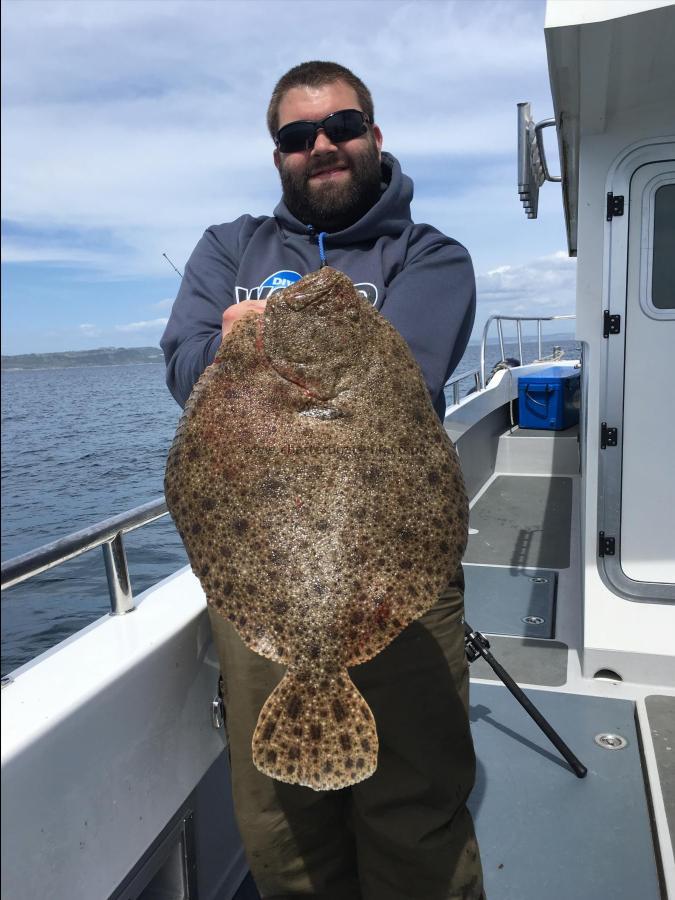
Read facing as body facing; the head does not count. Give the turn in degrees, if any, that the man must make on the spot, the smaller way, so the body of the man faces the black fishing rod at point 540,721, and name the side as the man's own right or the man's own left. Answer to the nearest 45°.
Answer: approximately 135° to the man's own left

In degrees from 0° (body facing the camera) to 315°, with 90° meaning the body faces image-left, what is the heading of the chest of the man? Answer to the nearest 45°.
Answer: approximately 0°

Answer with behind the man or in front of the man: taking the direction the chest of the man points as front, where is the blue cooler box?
behind

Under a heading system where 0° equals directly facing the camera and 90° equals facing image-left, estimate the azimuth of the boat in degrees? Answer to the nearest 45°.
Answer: approximately 180°
